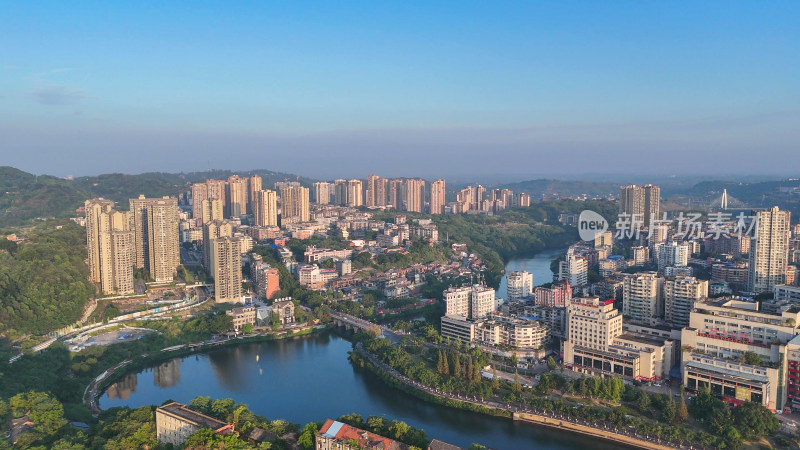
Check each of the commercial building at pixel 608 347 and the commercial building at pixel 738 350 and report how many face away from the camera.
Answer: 0

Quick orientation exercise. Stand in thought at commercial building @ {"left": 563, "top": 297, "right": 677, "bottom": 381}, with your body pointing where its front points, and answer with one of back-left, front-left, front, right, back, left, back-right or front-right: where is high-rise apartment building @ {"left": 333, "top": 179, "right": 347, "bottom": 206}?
right

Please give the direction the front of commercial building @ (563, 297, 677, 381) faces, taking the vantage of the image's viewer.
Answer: facing the viewer and to the left of the viewer

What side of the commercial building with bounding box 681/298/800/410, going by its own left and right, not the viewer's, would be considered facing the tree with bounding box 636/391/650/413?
front

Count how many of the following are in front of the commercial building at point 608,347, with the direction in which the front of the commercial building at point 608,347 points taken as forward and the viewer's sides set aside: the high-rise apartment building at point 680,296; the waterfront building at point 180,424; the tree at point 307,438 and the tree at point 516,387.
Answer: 3

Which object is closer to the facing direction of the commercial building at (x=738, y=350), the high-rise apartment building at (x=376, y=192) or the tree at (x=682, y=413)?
the tree

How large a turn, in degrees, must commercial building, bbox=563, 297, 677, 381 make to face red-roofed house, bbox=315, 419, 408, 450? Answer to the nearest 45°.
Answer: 0° — it already faces it

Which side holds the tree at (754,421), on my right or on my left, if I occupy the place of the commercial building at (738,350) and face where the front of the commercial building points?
on my left

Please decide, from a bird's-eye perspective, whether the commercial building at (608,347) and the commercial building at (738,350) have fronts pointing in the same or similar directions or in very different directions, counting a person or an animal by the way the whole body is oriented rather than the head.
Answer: same or similar directions

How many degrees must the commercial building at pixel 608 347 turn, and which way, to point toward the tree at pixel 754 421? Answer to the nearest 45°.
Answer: approximately 90° to its left

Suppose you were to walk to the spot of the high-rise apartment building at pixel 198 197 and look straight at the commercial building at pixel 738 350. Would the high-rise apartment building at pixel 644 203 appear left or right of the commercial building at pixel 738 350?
left

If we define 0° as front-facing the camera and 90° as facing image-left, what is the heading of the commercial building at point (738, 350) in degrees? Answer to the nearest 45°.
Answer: approximately 45°

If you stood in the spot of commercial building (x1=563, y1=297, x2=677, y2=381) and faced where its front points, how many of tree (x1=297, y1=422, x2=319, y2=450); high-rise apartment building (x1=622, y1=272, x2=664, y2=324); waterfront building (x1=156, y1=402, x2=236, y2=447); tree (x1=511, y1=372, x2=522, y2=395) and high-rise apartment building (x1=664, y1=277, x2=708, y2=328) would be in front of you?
3

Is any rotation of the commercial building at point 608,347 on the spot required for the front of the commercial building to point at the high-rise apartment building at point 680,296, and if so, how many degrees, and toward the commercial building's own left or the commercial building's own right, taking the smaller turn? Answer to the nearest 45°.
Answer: approximately 180°

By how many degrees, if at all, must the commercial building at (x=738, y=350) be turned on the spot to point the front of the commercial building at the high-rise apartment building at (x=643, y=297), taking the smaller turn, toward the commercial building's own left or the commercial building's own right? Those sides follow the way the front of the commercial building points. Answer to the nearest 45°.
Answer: approximately 90° to the commercial building's own right

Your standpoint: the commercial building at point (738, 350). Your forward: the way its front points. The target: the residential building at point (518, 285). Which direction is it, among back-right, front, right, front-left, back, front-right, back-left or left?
right
